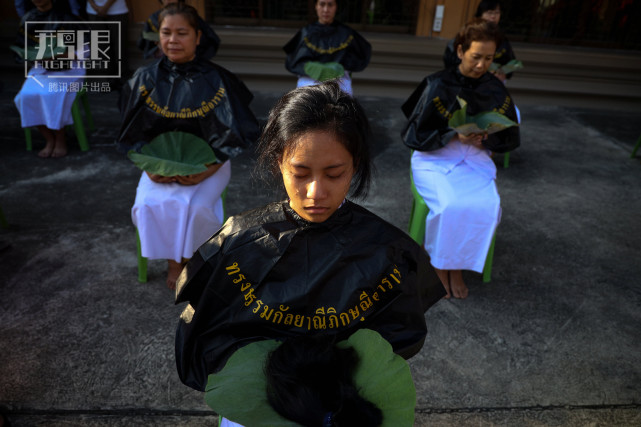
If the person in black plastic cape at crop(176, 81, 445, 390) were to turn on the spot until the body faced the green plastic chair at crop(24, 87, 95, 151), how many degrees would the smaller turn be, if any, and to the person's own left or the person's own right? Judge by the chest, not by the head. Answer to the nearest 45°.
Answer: approximately 135° to the person's own right

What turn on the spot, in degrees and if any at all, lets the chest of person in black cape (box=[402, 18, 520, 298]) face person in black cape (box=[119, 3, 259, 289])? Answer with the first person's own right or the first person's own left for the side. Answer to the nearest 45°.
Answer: approximately 90° to the first person's own right

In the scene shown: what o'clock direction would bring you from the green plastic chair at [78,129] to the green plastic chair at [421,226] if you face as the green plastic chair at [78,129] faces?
the green plastic chair at [421,226] is roughly at 11 o'clock from the green plastic chair at [78,129].

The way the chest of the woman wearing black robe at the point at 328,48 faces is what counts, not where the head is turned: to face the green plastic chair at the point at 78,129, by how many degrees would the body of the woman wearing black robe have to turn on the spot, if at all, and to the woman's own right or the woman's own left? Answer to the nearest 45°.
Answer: approximately 90° to the woman's own right

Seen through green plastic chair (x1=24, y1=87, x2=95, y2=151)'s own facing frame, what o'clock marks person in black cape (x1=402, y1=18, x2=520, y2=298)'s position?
The person in black cape is roughly at 11 o'clock from the green plastic chair.

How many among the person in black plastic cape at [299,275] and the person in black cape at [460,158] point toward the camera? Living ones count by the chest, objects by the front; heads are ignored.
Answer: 2

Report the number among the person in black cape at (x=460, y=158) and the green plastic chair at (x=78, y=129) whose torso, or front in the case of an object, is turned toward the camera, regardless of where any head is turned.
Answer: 2

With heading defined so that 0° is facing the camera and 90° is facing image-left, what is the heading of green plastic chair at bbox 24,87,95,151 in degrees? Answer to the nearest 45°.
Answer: approximately 0°

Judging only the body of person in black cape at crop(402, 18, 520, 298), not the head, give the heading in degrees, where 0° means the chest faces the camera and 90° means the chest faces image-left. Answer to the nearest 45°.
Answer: approximately 0°
